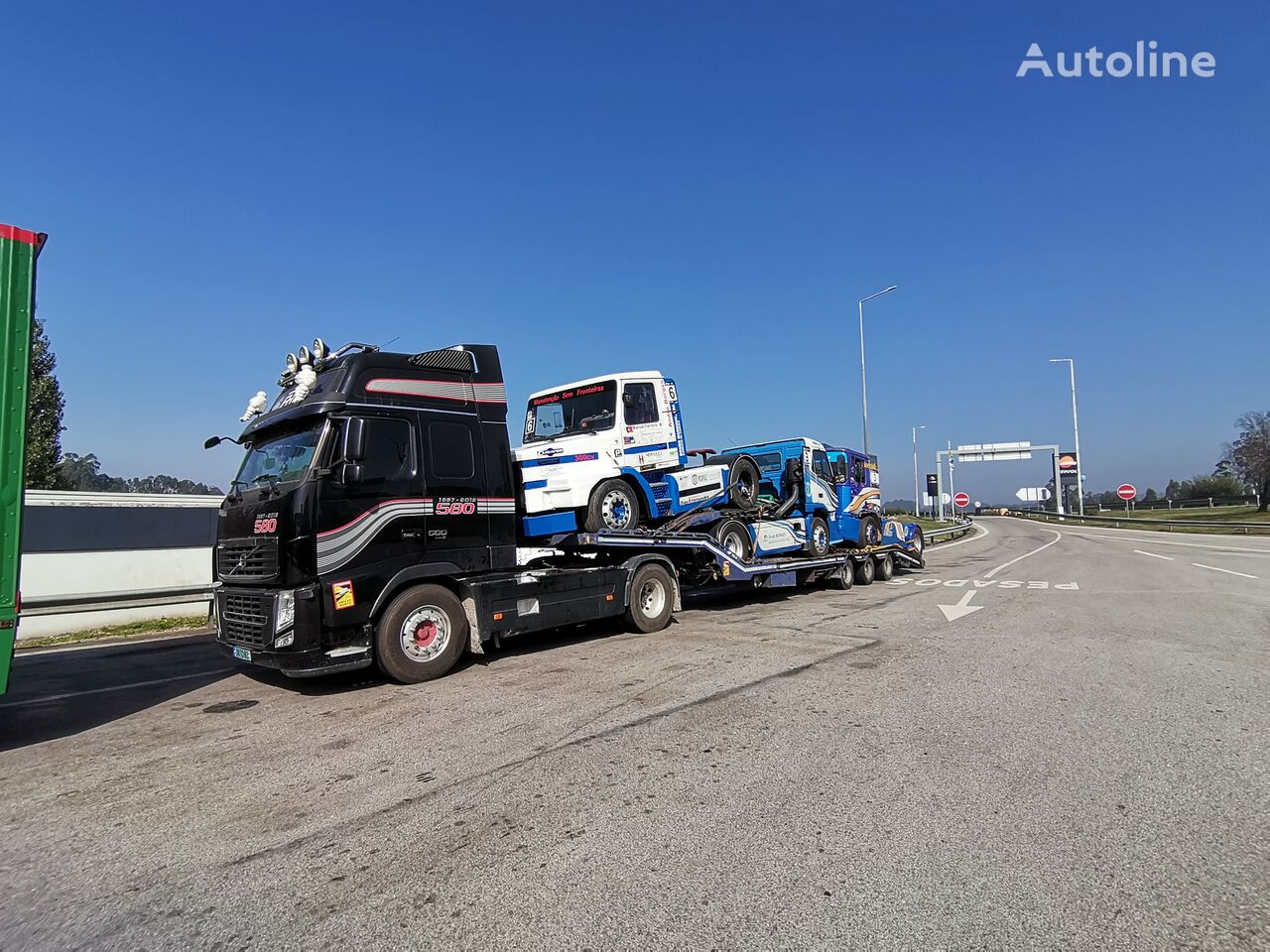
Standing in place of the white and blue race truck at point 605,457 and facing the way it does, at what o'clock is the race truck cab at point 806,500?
The race truck cab is roughly at 6 o'clock from the white and blue race truck.

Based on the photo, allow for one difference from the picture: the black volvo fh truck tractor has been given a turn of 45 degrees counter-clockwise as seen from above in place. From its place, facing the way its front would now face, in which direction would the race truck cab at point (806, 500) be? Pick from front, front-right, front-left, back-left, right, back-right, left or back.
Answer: back-left

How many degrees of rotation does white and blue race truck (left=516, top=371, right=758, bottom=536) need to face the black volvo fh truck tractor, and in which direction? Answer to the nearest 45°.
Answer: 0° — it already faces it

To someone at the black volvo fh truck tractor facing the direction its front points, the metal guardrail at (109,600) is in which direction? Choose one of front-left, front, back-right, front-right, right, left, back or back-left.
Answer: right

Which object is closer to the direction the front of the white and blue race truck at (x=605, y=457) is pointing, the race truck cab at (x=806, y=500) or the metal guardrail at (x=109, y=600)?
the metal guardrail

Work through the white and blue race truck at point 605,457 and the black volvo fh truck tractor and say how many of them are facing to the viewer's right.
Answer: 0

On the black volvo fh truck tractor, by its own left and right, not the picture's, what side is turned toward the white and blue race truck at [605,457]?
back

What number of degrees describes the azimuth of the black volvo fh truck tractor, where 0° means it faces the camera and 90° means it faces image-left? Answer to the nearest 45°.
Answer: approximately 45°

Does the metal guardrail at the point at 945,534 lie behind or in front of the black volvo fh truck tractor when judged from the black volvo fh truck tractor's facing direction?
behind
